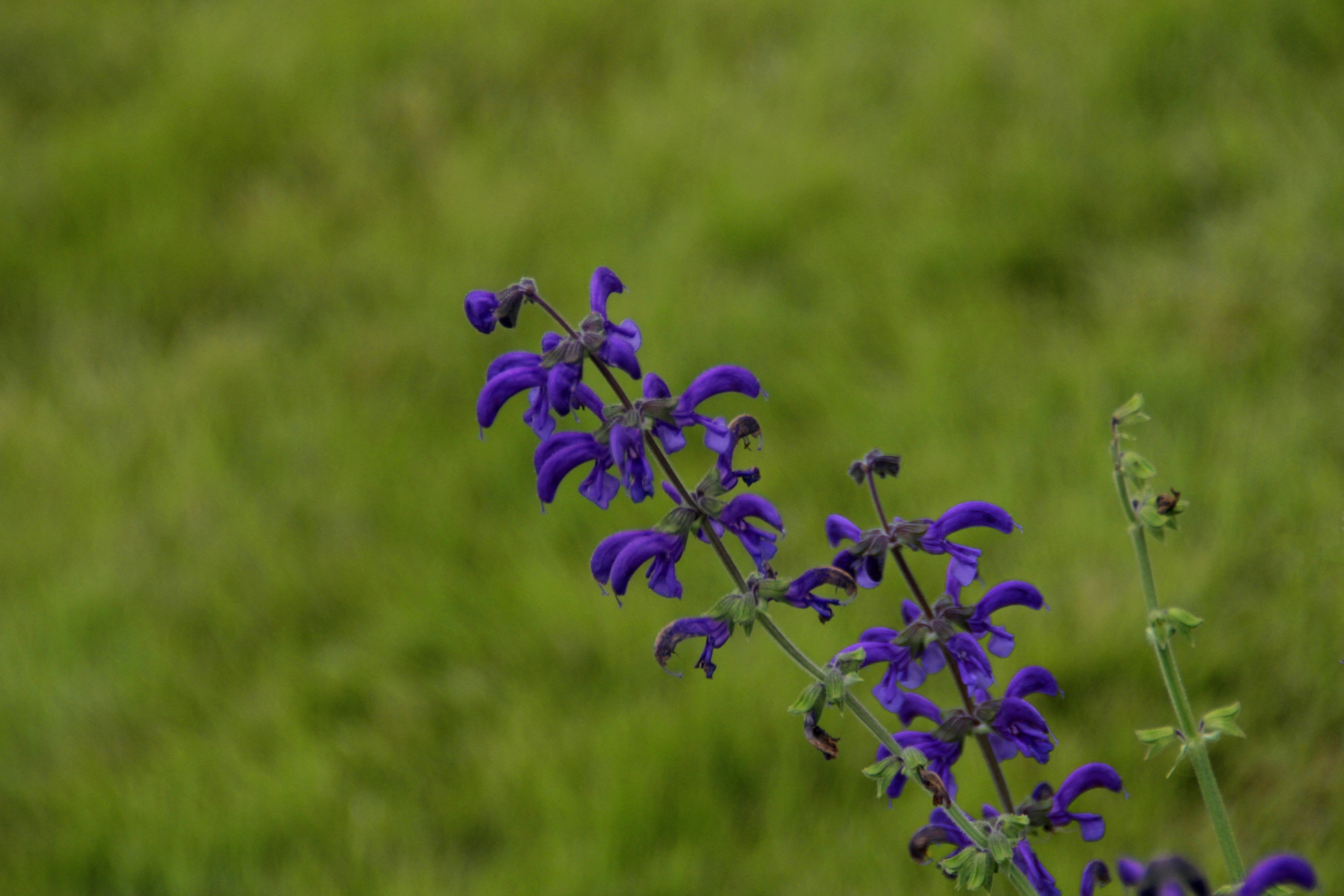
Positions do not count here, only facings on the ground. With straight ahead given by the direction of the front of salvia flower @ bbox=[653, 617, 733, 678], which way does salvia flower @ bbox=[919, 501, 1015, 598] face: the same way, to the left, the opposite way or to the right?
the opposite way

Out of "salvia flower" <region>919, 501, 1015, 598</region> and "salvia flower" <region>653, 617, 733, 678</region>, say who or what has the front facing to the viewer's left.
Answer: "salvia flower" <region>653, 617, 733, 678</region>

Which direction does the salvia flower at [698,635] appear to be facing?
to the viewer's left

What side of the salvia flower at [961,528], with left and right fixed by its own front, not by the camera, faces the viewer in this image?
right
